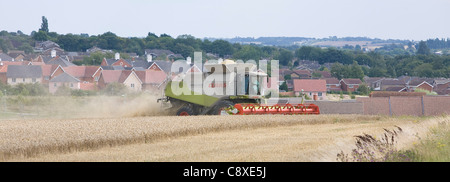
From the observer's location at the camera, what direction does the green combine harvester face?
facing the viewer and to the right of the viewer
